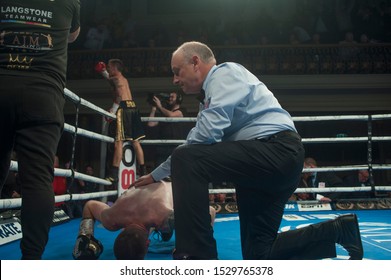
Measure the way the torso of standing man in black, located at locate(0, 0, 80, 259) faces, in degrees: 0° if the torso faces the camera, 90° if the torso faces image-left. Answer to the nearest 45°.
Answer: approximately 180°
